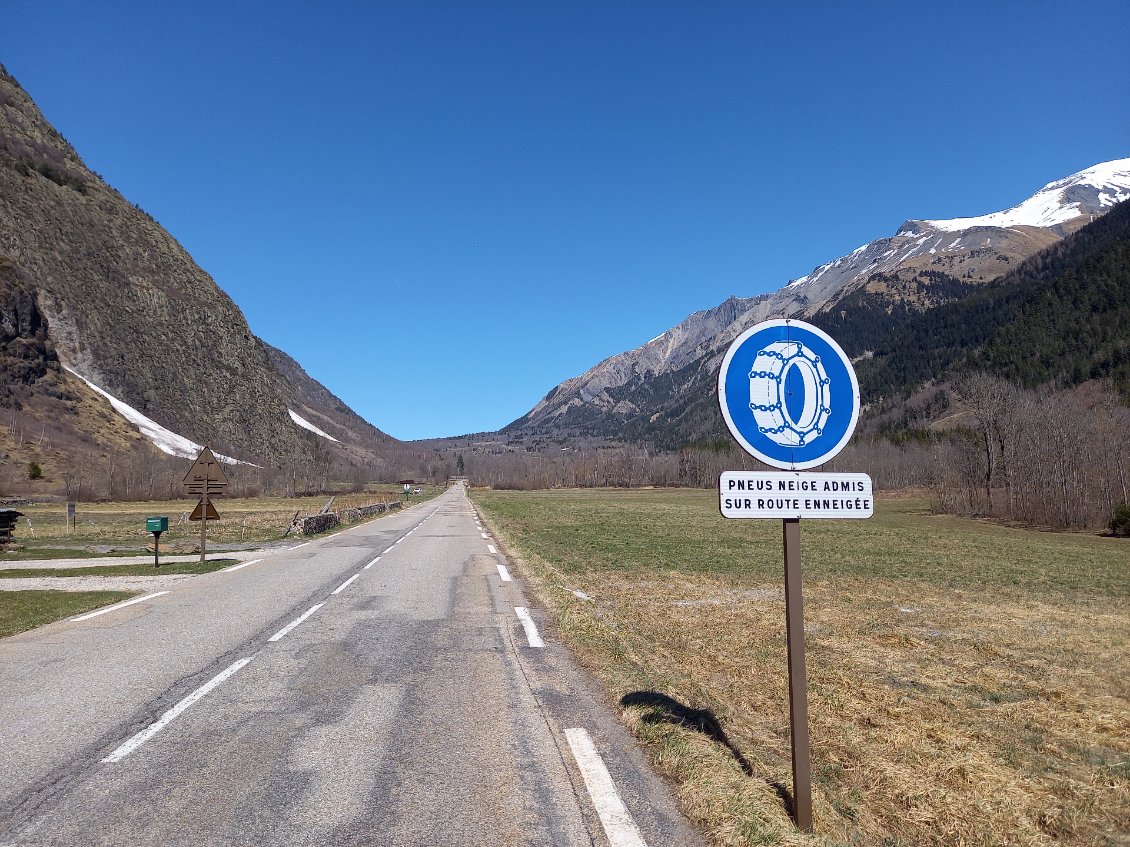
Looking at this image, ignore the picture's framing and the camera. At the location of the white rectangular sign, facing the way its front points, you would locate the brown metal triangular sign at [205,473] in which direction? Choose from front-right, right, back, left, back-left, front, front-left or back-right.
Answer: back-right

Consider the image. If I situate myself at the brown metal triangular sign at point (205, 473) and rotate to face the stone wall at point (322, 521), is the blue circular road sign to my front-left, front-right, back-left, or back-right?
back-right

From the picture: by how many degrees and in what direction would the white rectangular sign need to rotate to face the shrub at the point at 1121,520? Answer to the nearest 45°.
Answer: approximately 180°

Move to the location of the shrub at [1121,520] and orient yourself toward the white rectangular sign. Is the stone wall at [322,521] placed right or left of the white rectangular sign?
right

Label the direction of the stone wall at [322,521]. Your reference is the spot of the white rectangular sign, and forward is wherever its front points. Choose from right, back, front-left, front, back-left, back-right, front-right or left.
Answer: back-right

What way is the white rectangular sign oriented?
toward the camera
